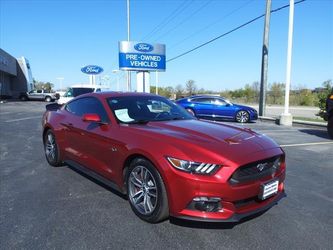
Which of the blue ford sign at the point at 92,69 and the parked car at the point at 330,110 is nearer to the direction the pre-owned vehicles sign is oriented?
the parked car

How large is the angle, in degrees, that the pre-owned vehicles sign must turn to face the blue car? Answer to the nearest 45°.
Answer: approximately 45° to its left

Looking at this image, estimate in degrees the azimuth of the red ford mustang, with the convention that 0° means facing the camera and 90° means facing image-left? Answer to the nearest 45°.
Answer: approximately 315°

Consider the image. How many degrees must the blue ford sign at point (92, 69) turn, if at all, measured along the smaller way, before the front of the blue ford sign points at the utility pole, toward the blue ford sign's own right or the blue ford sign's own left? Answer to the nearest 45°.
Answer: approximately 45° to the blue ford sign's own left

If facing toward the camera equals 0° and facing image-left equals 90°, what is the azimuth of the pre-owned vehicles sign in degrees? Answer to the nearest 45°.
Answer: approximately 0°

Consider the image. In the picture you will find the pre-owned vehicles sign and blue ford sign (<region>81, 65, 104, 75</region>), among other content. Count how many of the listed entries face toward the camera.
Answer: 2

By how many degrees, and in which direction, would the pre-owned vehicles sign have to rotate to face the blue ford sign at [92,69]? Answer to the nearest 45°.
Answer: approximately 135° to its right
